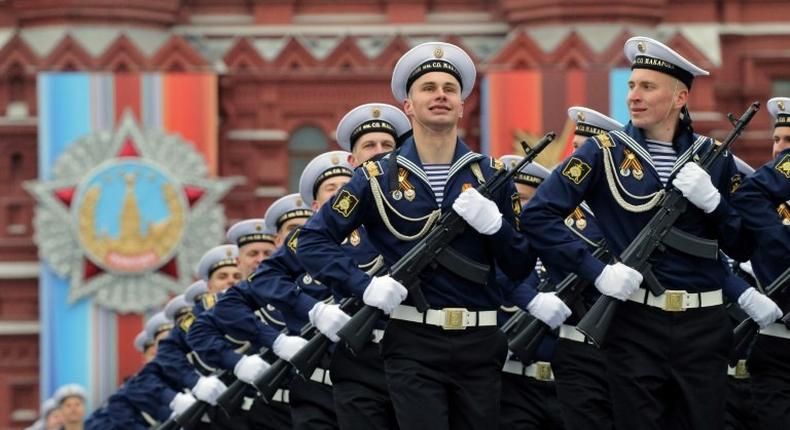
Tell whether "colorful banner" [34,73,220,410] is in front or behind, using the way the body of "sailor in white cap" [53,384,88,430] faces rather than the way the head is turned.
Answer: behind

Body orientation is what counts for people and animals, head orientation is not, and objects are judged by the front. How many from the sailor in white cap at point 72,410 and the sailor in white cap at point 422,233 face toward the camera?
2

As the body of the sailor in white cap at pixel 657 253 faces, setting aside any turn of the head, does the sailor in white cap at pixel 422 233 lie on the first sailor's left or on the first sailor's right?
on the first sailor's right

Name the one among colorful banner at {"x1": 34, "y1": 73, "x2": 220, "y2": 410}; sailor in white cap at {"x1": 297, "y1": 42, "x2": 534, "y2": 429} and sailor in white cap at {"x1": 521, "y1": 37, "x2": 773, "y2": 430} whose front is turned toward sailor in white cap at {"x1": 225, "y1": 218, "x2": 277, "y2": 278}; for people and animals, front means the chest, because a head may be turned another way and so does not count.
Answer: the colorful banner

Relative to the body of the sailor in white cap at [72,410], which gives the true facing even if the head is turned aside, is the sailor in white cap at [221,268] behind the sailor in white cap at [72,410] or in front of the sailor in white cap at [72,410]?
in front

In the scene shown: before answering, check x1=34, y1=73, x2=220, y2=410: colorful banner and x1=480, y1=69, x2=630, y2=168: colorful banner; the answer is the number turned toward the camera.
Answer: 2

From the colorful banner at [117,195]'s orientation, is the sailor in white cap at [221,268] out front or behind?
out front

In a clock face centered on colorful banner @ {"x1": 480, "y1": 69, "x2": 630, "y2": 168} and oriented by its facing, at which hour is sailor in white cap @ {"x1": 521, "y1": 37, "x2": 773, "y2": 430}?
The sailor in white cap is roughly at 12 o'clock from the colorful banner.
